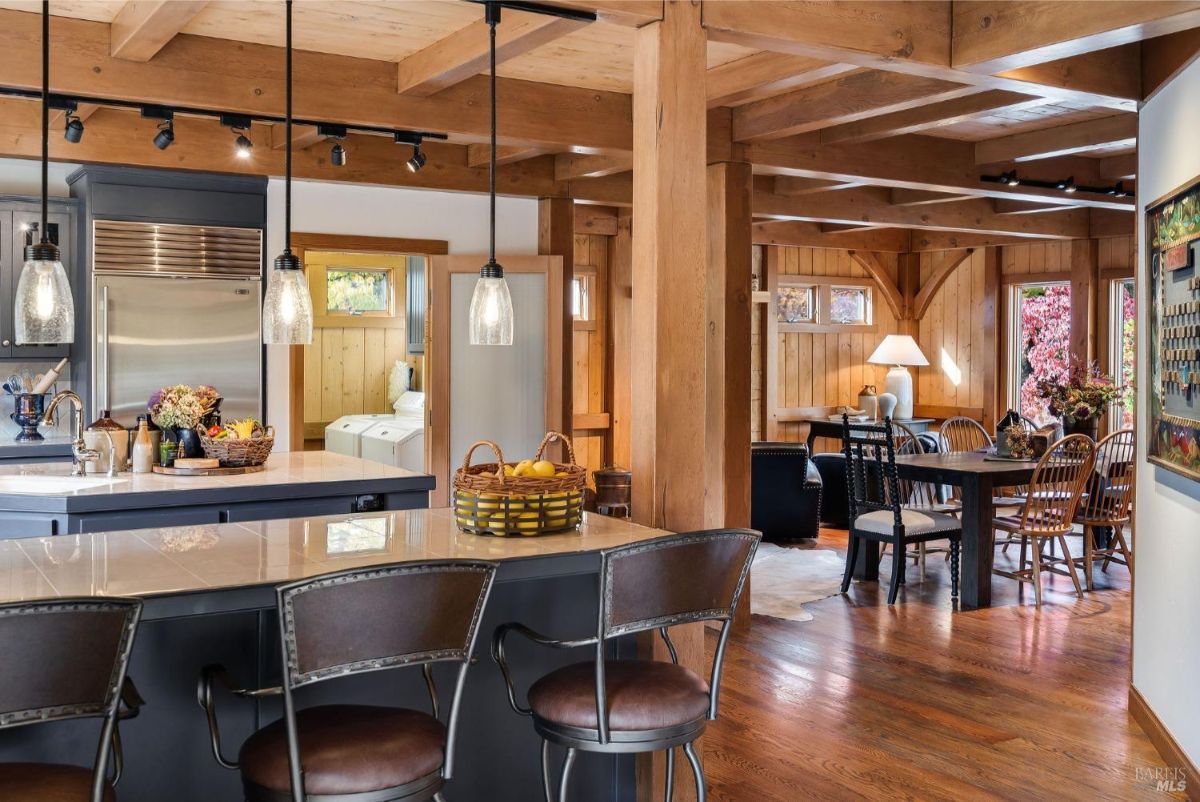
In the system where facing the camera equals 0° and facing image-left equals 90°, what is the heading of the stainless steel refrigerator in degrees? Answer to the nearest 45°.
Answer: approximately 0°

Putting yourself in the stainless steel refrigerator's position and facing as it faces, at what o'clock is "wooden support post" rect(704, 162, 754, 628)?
The wooden support post is roughly at 10 o'clock from the stainless steel refrigerator.

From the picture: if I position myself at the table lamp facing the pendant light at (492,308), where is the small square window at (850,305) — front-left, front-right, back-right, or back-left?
back-right

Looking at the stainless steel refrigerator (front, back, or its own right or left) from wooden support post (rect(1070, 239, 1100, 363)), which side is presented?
left

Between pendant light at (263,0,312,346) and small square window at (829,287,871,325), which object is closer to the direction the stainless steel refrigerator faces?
the pendant light

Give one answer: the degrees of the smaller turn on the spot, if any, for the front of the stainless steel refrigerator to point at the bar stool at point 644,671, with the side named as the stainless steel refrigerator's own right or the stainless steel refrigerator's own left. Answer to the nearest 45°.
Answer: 0° — it already faces it

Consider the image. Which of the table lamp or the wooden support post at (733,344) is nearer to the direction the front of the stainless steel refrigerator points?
the wooden support post

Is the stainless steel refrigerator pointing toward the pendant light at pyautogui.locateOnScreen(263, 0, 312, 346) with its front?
yes

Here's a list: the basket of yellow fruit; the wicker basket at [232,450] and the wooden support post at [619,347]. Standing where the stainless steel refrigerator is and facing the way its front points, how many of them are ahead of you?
2

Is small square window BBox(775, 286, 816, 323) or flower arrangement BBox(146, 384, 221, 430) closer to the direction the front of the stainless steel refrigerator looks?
the flower arrangement

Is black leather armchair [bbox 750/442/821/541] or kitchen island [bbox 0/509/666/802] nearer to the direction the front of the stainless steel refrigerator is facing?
the kitchen island
